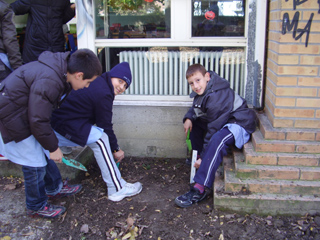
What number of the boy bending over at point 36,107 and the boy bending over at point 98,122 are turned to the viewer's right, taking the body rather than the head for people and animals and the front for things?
2

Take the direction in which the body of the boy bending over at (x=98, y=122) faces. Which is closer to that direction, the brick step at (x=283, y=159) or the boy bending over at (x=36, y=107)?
the brick step

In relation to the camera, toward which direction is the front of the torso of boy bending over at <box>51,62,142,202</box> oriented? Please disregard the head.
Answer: to the viewer's right

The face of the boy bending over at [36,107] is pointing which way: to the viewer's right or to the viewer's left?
to the viewer's right

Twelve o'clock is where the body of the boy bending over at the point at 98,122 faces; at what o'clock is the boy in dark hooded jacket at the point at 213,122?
The boy in dark hooded jacket is roughly at 12 o'clock from the boy bending over.

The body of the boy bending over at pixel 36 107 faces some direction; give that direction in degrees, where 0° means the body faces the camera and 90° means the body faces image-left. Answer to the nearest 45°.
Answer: approximately 270°

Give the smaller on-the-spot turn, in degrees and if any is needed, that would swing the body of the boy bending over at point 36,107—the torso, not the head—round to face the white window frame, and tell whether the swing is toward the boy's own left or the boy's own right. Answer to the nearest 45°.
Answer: approximately 45° to the boy's own left

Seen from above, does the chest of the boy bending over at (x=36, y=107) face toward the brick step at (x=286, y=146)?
yes
